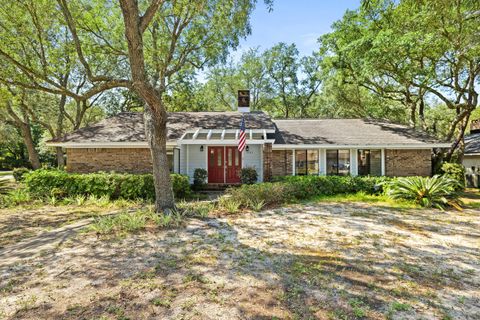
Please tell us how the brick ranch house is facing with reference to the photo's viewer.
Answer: facing the viewer

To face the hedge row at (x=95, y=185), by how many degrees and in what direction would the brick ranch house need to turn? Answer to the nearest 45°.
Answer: approximately 45° to its right

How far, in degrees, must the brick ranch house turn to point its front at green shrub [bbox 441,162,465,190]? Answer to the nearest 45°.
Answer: approximately 90° to its left

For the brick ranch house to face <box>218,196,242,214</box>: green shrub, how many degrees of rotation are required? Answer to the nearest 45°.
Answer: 0° — it already faces it

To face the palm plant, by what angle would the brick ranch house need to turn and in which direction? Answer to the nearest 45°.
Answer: approximately 45° to its left

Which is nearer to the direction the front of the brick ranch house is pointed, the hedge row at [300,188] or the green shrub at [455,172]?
the hedge row

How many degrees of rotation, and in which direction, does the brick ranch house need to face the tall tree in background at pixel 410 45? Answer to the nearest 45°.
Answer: approximately 90° to its left

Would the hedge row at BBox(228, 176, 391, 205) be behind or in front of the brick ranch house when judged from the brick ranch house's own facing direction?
in front

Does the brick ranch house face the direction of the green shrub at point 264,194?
yes

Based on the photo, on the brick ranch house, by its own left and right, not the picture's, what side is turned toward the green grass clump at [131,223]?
front

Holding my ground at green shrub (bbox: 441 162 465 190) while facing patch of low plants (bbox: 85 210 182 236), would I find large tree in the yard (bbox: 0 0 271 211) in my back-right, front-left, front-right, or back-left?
front-right
